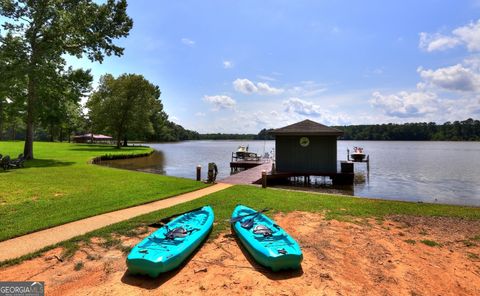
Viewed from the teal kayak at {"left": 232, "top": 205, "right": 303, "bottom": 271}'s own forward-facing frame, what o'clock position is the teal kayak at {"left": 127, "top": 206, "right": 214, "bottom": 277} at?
the teal kayak at {"left": 127, "top": 206, "right": 214, "bottom": 277} is roughly at 10 o'clock from the teal kayak at {"left": 232, "top": 205, "right": 303, "bottom": 271}.

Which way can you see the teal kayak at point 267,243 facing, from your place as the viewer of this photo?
facing away from the viewer and to the left of the viewer

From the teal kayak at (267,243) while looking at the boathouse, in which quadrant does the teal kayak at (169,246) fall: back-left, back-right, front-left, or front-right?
back-left

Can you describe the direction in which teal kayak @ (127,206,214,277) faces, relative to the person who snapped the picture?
facing away from the viewer and to the right of the viewer

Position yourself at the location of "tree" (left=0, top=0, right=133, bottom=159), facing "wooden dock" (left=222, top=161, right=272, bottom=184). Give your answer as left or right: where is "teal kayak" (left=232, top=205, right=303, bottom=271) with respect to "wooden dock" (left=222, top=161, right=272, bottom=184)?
right
